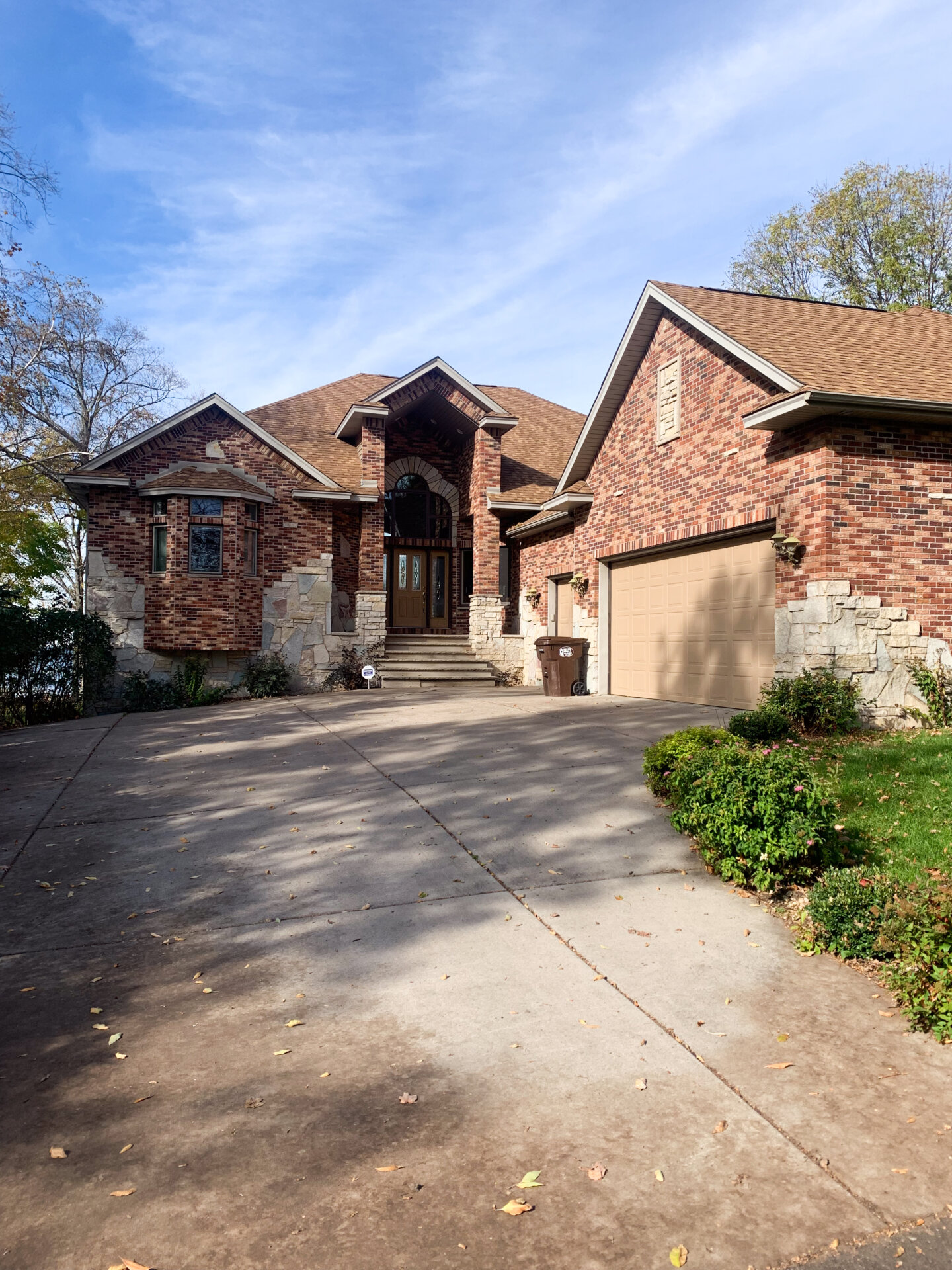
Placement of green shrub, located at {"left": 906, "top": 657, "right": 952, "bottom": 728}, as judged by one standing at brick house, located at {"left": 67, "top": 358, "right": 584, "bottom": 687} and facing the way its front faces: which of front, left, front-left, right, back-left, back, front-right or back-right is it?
front-left

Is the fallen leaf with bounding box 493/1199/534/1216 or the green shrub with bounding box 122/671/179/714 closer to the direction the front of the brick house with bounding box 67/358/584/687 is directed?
the fallen leaf

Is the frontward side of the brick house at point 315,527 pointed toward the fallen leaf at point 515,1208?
yes

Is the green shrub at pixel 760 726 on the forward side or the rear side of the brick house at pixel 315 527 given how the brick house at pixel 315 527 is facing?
on the forward side

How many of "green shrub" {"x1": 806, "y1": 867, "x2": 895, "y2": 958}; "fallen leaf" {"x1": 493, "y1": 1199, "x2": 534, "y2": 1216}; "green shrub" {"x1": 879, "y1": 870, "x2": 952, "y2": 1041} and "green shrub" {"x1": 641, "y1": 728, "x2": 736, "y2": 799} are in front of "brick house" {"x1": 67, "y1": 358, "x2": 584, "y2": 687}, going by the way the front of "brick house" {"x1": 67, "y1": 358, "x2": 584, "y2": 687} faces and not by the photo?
4

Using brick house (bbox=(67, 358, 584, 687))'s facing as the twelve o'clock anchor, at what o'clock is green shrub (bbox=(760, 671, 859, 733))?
The green shrub is roughly at 11 o'clock from the brick house.

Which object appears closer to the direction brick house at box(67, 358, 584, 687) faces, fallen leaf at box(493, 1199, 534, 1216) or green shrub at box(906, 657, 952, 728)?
the fallen leaf

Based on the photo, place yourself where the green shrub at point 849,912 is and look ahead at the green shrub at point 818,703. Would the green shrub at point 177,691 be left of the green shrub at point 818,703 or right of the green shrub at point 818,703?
left

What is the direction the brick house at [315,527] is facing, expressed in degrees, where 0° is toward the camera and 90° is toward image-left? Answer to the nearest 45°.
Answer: approximately 0°

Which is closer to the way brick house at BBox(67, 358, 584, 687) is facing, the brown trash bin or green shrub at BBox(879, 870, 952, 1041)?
the green shrub

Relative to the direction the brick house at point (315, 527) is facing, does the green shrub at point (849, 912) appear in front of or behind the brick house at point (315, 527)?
in front
